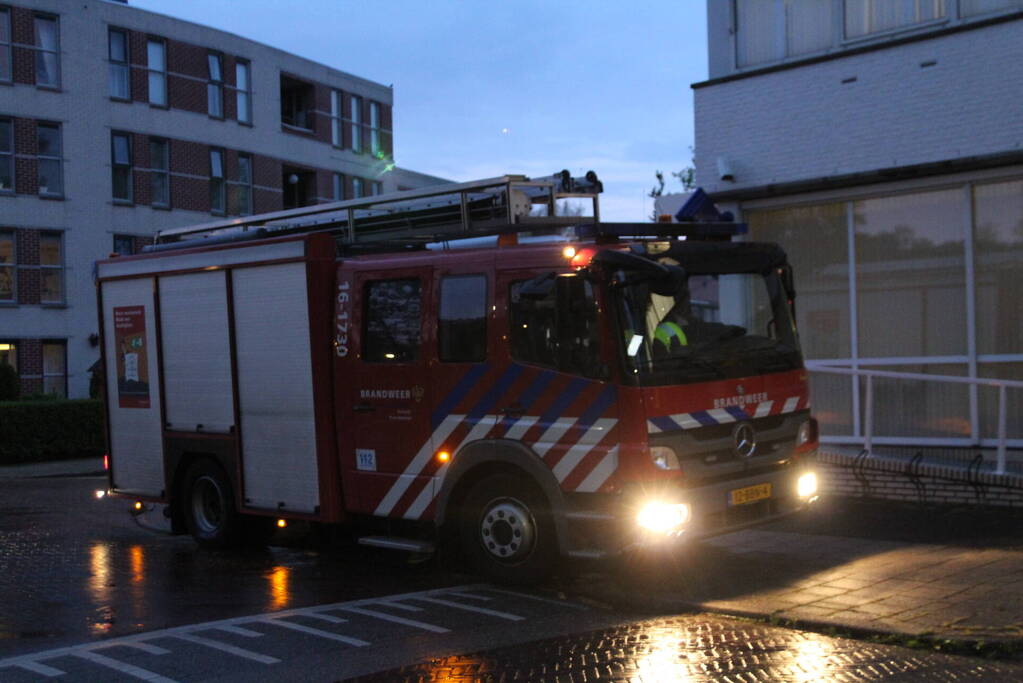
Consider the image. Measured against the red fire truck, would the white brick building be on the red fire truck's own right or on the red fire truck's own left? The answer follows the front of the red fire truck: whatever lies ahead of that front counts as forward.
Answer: on the red fire truck's own left

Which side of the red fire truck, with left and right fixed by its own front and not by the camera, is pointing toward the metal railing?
left

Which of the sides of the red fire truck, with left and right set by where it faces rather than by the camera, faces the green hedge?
back

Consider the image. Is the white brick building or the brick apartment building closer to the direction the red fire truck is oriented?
the white brick building

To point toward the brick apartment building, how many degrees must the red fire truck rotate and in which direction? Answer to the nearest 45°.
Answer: approximately 135° to its left

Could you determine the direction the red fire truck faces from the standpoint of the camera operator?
facing the viewer and to the right of the viewer

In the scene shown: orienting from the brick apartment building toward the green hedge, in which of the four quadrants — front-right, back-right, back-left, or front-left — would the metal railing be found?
front-left

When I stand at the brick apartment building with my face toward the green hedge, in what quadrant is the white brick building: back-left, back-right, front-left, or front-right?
front-left

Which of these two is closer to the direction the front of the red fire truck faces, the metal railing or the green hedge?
the metal railing
